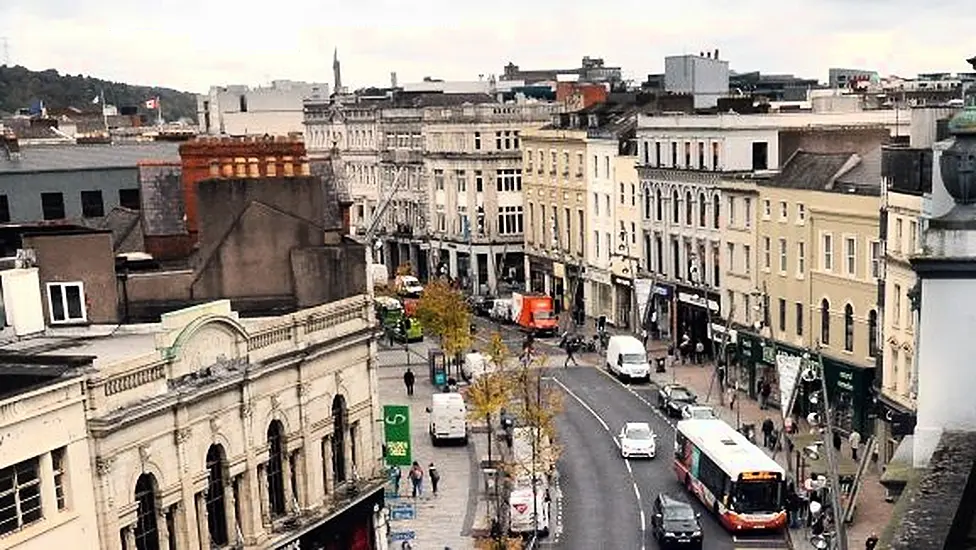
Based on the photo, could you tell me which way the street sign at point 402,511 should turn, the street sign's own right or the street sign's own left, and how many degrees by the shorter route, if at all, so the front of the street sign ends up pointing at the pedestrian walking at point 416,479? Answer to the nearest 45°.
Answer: approximately 180°

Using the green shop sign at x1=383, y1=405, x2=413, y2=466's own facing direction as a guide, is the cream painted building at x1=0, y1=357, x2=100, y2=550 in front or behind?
in front

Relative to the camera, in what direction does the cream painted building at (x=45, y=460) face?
facing the viewer and to the right of the viewer

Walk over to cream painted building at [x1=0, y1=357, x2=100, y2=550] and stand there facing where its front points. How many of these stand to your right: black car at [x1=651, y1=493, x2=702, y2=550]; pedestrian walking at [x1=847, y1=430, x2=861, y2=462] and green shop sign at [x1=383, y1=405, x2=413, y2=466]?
0

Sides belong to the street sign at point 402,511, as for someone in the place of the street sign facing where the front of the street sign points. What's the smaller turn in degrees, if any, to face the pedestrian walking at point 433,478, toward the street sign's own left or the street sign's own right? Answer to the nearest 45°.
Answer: approximately 180°

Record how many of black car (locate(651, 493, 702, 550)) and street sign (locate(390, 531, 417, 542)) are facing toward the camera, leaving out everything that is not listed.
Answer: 2

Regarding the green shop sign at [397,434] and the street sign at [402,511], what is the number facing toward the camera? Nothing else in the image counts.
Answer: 2

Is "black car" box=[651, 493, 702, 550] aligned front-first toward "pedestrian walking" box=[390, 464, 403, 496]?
no

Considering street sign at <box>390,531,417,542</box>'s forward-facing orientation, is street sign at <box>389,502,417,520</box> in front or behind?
behind

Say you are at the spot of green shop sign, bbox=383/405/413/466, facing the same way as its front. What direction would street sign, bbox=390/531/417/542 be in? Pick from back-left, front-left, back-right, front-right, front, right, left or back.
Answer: front

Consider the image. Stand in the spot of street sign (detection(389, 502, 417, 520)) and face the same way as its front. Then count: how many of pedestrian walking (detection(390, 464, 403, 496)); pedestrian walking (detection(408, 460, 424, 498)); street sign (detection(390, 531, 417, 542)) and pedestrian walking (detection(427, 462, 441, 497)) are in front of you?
1

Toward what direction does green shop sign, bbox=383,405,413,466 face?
toward the camera

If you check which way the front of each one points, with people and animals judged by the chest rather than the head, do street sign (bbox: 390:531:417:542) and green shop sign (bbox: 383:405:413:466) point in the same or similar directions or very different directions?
same or similar directions

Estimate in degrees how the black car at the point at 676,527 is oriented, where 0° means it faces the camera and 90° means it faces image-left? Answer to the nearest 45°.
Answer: approximately 0°

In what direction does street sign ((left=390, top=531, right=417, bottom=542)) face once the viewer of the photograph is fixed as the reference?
facing the viewer
